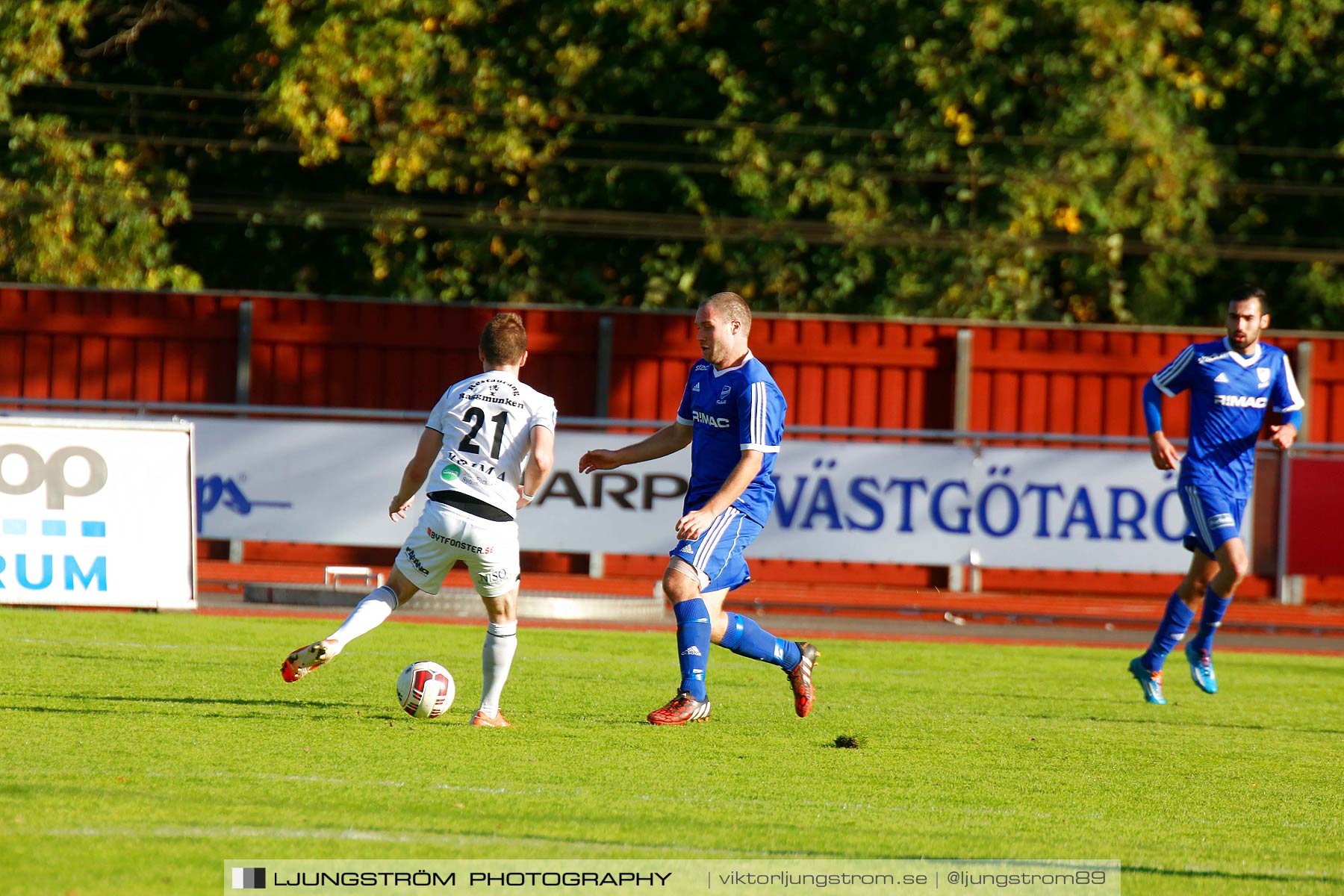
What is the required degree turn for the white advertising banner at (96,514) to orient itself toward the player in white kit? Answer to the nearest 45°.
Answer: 0° — it already faces them

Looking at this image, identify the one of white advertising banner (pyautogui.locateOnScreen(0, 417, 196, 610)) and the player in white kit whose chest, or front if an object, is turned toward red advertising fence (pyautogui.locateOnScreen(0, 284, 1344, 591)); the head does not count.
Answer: the player in white kit

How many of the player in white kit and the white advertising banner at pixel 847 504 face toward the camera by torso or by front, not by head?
1

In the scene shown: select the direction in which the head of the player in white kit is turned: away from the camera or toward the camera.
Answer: away from the camera

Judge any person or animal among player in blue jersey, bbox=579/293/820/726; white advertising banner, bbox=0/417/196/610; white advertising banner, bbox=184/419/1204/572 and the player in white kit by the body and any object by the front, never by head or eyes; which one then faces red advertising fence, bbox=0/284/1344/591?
the player in white kit

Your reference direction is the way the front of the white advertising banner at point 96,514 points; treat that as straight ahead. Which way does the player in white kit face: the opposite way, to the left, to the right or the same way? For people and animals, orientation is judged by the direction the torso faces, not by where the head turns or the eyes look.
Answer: the opposite way

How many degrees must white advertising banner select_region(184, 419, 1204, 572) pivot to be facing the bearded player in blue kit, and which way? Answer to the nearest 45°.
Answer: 0° — it already faces them

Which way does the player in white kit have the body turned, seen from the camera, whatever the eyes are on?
away from the camera

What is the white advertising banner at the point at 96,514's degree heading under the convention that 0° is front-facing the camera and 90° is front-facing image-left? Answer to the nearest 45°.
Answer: approximately 0°

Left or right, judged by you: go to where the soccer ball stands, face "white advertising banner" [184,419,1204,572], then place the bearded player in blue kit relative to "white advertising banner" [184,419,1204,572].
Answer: right

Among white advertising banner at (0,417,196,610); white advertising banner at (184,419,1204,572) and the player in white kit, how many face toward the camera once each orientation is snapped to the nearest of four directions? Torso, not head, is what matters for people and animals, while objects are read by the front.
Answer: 2
